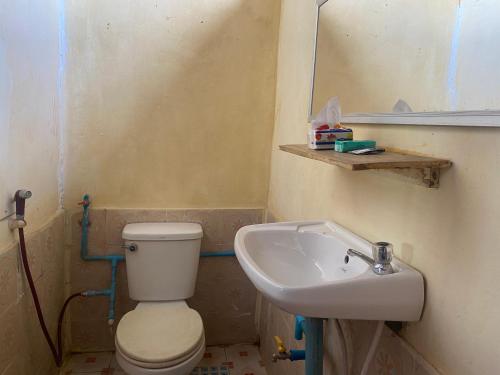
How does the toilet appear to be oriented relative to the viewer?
toward the camera

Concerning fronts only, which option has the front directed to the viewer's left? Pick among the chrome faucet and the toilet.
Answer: the chrome faucet

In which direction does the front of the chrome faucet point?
to the viewer's left

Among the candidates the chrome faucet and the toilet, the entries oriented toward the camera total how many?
1

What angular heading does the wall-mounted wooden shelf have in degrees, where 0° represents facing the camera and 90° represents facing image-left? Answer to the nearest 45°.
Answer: approximately 45°

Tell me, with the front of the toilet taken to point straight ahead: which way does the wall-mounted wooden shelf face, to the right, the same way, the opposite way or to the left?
to the right
